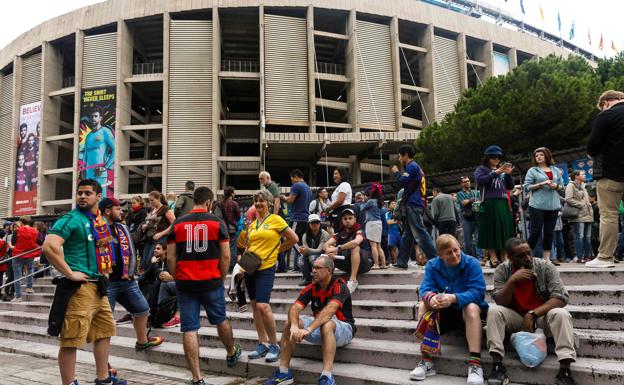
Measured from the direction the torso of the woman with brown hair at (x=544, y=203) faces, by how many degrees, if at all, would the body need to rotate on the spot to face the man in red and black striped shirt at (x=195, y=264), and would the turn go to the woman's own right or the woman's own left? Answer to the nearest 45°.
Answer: approximately 45° to the woman's own right

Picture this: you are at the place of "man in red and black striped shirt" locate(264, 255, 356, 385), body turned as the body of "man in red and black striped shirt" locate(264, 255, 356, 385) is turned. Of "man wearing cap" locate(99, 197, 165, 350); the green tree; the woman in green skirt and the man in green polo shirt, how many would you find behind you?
2

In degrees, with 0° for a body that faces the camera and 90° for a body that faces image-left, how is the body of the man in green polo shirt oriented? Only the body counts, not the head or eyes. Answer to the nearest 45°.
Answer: approximately 315°

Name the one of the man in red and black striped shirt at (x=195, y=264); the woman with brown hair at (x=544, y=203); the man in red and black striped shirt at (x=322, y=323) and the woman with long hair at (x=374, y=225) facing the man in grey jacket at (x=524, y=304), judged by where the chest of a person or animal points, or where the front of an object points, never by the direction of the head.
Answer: the woman with brown hair at (x=544, y=203)

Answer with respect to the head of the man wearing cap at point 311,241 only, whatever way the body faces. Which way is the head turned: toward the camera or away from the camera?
toward the camera

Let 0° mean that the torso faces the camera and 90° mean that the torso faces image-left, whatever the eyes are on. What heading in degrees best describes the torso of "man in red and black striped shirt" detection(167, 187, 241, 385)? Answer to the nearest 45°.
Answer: approximately 180°

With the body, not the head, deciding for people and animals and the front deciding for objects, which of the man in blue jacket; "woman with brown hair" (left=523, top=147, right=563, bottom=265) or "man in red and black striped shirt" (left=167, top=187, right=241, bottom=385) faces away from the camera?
the man in red and black striped shirt

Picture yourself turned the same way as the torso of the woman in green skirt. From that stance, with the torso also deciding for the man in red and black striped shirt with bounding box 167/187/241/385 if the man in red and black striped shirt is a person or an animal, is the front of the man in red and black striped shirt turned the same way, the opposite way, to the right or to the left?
the opposite way

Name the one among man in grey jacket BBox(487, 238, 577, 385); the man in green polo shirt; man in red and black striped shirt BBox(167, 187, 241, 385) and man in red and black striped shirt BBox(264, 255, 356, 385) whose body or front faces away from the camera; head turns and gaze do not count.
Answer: man in red and black striped shirt BBox(167, 187, 241, 385)

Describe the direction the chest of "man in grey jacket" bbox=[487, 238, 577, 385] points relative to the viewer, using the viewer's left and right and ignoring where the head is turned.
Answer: facing the viewer

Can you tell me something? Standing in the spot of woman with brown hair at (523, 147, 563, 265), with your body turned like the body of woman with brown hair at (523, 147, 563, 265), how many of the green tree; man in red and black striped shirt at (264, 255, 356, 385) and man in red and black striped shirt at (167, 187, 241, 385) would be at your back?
1

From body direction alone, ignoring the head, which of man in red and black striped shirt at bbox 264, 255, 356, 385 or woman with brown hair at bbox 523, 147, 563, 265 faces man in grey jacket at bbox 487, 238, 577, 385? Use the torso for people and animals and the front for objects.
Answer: the woman with brown hair

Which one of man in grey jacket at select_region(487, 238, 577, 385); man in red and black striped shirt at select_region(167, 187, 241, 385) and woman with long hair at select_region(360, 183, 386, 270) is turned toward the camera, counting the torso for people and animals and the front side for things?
the man in grey jacket

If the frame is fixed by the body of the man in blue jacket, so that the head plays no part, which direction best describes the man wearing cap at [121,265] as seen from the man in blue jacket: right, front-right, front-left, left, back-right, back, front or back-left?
right

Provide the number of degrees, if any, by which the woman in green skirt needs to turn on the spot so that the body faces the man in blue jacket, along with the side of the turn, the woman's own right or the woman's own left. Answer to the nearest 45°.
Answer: approximately 45° to the woman's own right

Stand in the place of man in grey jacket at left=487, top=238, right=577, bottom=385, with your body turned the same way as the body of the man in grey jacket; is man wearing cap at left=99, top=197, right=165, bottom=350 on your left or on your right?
on your right

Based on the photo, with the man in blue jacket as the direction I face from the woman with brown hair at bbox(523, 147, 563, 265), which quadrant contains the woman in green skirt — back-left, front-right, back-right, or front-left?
front-right
